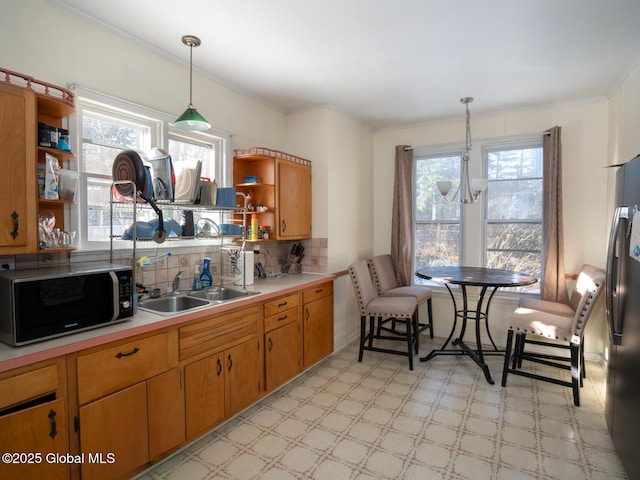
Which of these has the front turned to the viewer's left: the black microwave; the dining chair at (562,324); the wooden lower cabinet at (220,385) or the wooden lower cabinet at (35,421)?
the dining chair

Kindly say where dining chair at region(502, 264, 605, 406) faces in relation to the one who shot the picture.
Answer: facing to the left of the viewer

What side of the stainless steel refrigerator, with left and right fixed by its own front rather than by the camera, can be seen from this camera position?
left

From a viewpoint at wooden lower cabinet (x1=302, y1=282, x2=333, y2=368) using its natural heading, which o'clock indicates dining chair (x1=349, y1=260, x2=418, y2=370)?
The dining chair is roughly at 10 o'clock from the wooden lower cabinet.

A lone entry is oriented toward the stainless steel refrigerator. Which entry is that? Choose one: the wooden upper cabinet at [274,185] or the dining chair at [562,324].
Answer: the wooden upper cabinet

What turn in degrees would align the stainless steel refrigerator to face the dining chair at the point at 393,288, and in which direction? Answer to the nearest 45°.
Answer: approximately 45° to its right

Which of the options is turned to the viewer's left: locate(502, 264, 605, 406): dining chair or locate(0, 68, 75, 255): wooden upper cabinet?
the dining chair

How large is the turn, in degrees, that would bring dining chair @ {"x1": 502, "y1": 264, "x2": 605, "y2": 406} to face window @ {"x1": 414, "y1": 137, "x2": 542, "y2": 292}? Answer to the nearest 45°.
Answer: approximately 45° to its right
